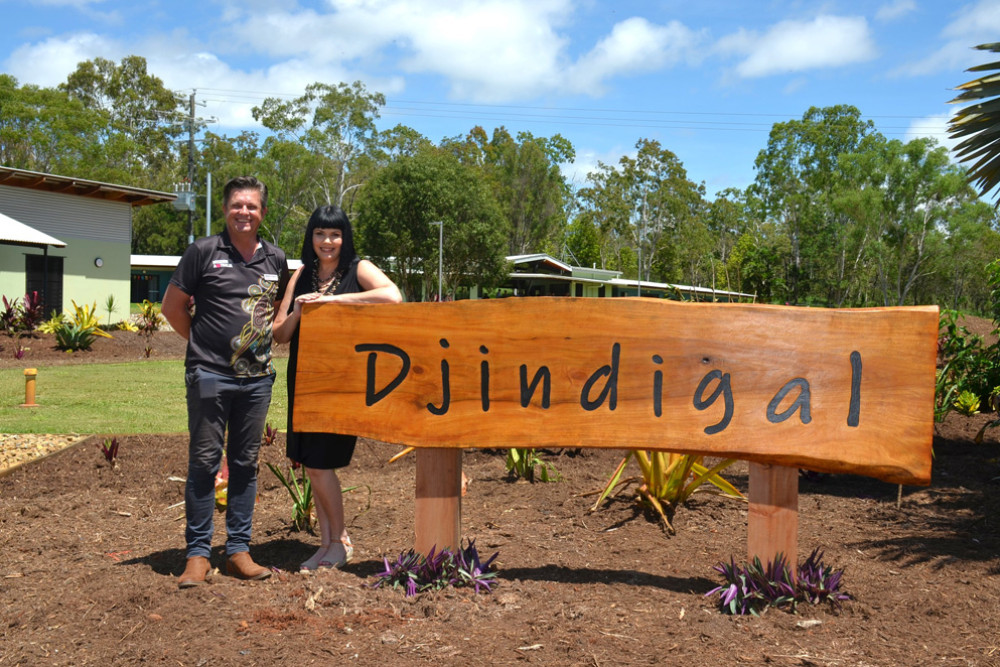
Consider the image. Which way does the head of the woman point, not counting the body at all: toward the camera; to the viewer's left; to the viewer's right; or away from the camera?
toward the camera

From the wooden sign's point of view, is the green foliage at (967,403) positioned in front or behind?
behind

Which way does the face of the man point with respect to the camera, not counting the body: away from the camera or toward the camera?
toward the camera

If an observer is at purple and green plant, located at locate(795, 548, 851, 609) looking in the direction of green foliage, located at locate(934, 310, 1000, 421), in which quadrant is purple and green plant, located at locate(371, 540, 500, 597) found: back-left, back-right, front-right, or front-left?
back-left

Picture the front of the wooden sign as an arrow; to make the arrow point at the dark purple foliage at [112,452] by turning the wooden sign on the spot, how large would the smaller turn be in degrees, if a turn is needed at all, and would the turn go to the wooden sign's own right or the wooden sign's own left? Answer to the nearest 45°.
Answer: approximately 135° to the wooden sign's own right

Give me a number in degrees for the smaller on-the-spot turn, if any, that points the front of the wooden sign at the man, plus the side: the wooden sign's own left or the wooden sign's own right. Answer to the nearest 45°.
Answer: approximately 90° to the wooden sign's own right

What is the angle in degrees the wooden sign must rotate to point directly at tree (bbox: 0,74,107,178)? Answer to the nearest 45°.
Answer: approximately 135° to its right

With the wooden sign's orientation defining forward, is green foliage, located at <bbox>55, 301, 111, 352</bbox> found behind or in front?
behind

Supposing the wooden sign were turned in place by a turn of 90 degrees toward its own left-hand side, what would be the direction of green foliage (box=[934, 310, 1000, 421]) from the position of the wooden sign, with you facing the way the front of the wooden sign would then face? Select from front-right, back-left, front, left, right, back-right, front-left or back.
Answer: front-left

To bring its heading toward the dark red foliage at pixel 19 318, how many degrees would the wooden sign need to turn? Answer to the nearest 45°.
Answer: approximately 135° to its right

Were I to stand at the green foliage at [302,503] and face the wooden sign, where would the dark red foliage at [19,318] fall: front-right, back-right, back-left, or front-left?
back-left

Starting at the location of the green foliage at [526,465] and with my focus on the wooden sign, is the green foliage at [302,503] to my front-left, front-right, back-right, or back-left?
front-right
